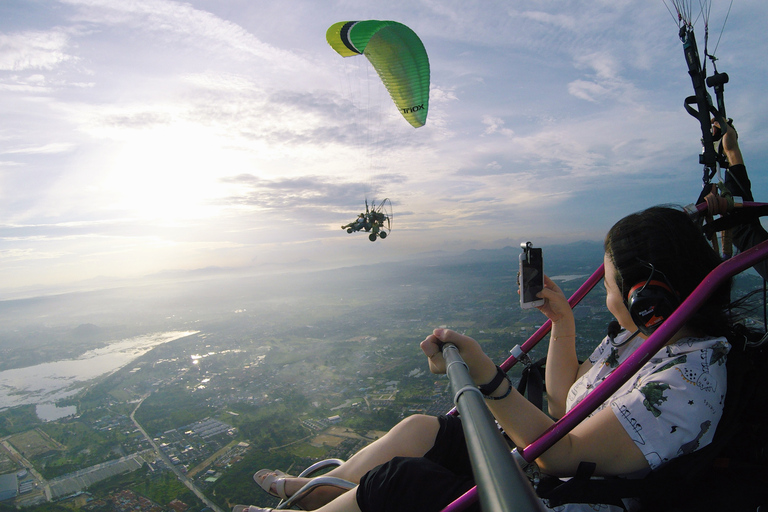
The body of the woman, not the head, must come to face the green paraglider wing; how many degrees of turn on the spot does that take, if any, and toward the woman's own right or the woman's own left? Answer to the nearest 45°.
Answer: approximately 90° to the woman's own right

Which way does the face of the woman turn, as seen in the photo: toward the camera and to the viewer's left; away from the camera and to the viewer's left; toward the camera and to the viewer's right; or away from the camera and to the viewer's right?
away from the camera and to the viewer's left

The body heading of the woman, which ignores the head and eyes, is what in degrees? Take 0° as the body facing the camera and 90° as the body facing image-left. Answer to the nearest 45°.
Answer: approximately 90°
